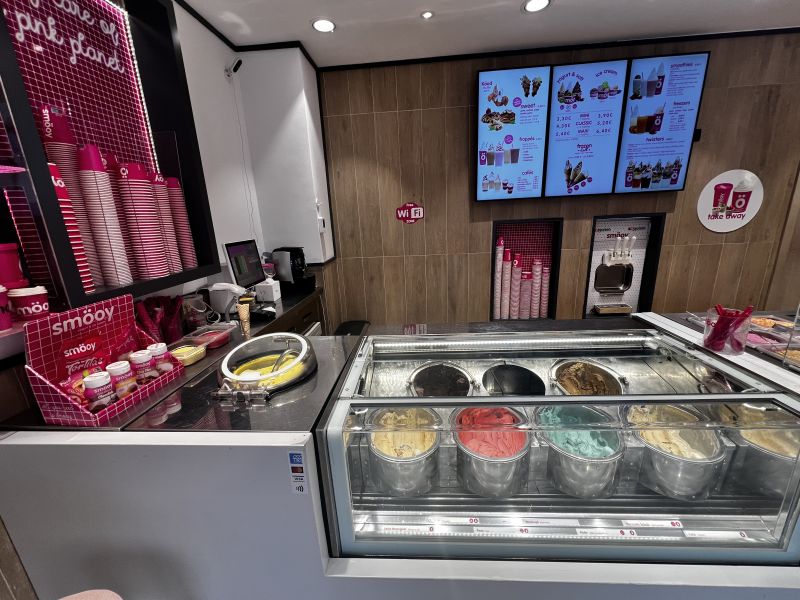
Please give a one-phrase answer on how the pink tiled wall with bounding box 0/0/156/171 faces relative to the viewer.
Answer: facing the viewer and to the right of the viewer

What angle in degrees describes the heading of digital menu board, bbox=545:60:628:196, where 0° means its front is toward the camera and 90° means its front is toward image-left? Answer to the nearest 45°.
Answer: approximately 0°

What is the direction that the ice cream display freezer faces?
toward the camera

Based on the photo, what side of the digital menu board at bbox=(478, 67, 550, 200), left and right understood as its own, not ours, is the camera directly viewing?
front

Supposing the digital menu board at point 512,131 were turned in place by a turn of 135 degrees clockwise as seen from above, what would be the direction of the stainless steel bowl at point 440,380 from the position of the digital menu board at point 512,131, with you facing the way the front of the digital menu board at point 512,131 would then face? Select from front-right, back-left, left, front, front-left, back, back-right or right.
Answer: back-left

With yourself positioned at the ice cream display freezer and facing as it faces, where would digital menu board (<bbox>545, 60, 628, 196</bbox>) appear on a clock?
The digital menu board is roughly at 6 o'clock from the ice cream display freezer.

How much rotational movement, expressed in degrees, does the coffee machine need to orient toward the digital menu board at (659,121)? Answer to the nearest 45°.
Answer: approximately 45° to its left

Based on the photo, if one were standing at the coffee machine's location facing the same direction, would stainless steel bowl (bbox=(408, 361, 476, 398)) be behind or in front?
in front

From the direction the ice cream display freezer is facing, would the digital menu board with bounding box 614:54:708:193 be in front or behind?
behind

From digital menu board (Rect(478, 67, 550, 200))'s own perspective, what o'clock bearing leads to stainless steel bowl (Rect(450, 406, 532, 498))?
The stainless steel bowl is roughly at 12 o'clock from the digital menu board.

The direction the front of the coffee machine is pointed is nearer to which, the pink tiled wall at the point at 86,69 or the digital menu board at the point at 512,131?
the digital menu board

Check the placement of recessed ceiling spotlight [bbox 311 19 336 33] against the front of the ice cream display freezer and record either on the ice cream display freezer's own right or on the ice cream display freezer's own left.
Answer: on the ice cream display freezer's own right

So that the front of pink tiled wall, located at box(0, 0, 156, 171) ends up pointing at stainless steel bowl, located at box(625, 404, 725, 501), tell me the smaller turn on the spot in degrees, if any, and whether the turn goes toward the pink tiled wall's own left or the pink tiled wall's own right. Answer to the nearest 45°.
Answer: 0° — it already faces it

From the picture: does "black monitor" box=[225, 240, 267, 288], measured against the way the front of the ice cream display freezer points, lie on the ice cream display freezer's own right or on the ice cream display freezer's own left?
on the ice cream display freezer's own right

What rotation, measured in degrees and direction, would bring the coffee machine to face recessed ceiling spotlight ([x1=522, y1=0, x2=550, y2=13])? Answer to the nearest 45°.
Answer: approximately 45° to its left

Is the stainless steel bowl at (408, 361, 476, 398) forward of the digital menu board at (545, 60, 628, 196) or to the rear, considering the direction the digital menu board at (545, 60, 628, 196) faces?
forward

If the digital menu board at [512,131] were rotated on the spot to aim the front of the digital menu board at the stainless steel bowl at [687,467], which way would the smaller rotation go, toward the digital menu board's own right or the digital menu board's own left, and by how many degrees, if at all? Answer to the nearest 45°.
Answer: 0° — it already faces it
